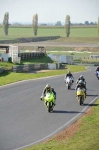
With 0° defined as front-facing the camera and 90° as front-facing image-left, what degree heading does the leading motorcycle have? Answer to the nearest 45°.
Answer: approximately 0°

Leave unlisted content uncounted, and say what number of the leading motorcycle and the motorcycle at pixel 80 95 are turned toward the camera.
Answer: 2

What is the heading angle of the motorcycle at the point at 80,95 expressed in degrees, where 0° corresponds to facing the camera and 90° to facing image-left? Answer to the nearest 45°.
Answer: approximately 0°

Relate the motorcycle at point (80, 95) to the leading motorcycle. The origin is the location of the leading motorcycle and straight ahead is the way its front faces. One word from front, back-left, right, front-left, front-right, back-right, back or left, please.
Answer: back-left
